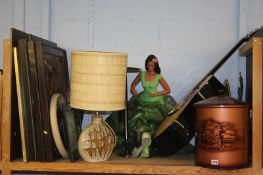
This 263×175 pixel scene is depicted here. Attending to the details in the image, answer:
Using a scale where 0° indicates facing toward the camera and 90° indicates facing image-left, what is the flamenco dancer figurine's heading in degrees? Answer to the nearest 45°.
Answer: approximately 0°
